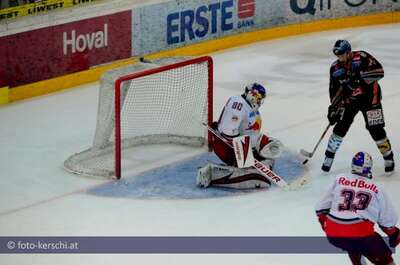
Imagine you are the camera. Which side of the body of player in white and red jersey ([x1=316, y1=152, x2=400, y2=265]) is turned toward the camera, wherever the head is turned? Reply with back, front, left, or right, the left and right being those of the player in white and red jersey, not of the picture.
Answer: back

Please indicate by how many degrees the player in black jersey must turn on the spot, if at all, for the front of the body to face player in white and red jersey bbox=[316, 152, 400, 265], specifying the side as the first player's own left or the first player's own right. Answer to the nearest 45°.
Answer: approximately 45° to the first player's own left

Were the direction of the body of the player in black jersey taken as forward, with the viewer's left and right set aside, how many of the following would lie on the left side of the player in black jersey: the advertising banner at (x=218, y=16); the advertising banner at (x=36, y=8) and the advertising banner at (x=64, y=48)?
0

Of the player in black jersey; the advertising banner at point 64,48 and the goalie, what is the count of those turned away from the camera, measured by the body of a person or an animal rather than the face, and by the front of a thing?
0

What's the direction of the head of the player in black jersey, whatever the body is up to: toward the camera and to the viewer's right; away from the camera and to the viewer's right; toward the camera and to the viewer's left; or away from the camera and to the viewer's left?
toward the camera and to the viewer's left

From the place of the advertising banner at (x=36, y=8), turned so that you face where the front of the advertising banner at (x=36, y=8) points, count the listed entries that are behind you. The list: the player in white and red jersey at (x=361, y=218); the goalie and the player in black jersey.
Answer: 0

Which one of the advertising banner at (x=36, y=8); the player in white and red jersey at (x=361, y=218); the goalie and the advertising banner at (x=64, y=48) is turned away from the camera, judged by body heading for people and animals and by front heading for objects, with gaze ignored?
the player in white and red jersey

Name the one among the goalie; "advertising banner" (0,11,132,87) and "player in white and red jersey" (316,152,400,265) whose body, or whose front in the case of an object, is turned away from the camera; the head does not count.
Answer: the player in white and red jersey

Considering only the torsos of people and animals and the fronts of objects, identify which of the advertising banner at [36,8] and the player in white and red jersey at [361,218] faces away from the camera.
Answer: the player in white and red jersey

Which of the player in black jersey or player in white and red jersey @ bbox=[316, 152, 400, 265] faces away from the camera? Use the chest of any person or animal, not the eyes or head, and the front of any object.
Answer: the player in white and red jersey

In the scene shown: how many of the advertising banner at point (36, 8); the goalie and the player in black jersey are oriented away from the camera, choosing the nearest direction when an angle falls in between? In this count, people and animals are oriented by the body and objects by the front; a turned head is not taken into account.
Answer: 0

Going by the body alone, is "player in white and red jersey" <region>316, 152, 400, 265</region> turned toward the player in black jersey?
yes

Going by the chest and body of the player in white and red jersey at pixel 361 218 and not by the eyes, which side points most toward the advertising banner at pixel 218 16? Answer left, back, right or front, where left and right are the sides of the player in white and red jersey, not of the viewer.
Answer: front

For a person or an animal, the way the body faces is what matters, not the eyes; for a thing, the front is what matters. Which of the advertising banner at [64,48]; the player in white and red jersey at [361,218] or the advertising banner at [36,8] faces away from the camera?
the player in white and red jersey

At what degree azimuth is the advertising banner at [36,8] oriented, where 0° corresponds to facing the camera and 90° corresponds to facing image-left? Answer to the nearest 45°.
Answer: approximately 315°

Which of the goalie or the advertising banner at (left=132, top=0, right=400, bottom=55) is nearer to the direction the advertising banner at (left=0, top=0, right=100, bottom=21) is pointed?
the goalie

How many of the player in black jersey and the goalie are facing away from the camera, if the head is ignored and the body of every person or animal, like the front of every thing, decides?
0
